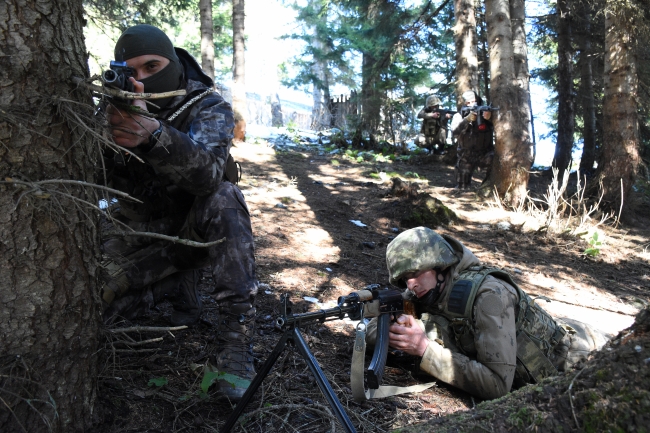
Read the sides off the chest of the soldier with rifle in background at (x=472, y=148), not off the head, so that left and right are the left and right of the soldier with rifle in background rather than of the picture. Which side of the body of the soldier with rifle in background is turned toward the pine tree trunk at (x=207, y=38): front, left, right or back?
right

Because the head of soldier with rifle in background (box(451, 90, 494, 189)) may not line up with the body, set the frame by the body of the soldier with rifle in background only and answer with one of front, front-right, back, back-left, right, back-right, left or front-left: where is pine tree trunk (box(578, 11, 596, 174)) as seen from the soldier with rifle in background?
back-left

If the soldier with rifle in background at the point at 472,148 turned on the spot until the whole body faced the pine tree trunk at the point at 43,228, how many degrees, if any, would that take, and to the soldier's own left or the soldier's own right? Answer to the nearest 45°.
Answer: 0° — they already face it

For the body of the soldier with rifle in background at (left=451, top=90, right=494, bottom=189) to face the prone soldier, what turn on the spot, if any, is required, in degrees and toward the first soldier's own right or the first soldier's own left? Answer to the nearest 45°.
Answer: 0° — they already face them

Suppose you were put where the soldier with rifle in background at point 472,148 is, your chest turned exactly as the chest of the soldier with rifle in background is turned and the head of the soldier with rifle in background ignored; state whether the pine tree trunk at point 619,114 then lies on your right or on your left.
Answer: on your left

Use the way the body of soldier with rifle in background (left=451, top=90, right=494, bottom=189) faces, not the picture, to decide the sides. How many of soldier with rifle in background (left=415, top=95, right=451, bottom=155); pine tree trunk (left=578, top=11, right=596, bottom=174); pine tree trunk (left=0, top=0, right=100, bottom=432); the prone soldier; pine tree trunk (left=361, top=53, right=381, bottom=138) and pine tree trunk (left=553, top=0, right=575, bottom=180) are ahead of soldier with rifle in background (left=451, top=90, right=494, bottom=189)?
2

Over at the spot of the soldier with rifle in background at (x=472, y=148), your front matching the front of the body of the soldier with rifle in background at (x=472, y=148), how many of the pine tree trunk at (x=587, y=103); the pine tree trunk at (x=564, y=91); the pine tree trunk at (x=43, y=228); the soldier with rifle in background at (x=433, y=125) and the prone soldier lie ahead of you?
2

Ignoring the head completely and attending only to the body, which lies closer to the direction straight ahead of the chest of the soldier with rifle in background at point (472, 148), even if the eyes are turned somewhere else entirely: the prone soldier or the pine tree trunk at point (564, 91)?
the prone soldier

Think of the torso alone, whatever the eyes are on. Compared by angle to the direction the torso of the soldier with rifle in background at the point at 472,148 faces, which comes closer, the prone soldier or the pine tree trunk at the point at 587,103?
the prone soldier

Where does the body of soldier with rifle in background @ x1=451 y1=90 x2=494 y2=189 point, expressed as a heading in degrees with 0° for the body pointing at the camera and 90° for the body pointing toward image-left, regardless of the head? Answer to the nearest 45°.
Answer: approximately 0°
